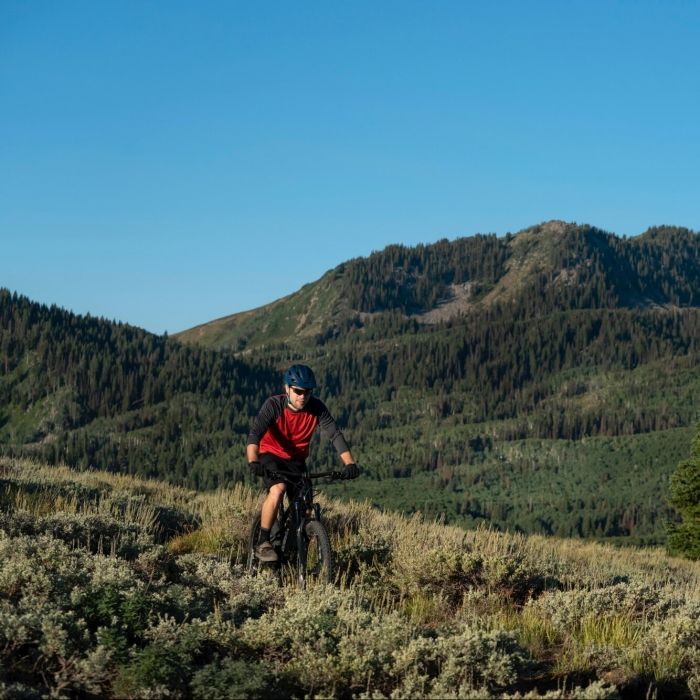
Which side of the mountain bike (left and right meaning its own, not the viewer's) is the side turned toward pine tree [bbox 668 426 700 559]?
left

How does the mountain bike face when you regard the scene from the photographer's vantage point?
facing the viewer and to the right of the viewer

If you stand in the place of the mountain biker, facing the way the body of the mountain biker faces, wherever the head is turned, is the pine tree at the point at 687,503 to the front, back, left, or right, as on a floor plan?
left
